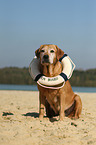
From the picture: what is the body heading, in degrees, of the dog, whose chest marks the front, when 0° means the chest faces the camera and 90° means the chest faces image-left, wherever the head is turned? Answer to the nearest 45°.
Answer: approximately 45°
